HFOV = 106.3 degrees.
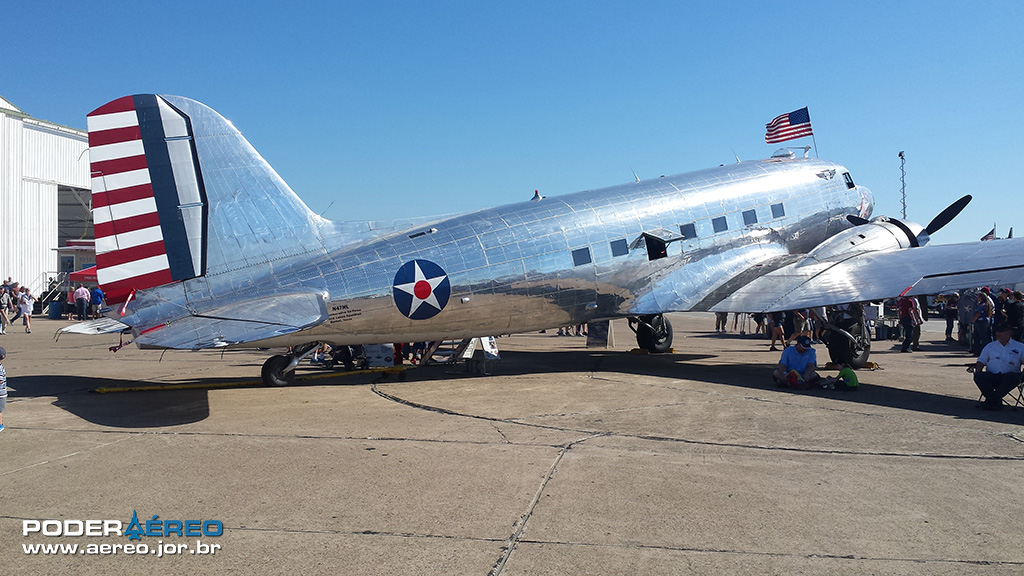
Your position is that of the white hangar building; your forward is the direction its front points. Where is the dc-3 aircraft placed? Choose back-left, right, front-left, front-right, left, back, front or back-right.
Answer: front-right

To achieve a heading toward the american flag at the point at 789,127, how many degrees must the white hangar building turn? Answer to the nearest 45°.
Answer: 0° — it already faces it

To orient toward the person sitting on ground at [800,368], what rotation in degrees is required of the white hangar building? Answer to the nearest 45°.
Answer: approximately 45° to its right

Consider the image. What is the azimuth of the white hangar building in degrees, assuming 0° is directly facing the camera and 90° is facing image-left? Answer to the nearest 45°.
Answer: approximately 315°

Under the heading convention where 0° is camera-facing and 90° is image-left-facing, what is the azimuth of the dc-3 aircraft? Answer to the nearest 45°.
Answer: approximately 225°

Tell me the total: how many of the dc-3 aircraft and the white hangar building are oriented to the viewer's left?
0
